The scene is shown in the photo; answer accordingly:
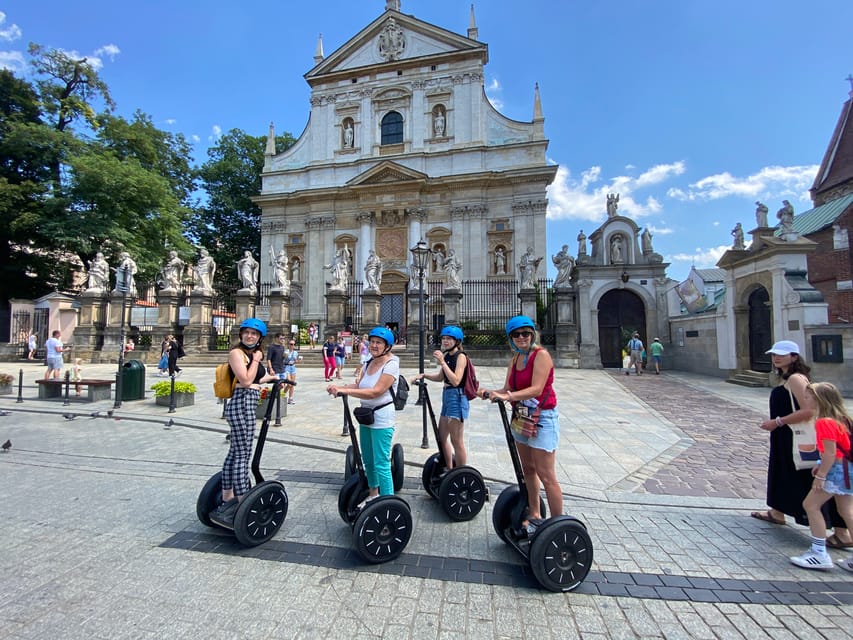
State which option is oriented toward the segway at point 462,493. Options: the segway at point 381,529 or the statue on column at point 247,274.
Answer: the statue on column

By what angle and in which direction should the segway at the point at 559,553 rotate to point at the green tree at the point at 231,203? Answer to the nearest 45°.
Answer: approximately 90° to its right

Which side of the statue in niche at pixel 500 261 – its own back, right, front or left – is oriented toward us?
front

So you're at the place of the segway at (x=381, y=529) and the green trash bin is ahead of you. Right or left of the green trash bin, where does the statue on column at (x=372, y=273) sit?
right

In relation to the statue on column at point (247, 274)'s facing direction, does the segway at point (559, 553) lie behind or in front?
in front

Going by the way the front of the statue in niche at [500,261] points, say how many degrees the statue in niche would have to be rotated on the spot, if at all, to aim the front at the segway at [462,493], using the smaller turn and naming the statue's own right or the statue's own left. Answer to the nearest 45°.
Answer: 0° — it already faces it

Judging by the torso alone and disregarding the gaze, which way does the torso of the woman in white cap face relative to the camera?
to the viewer's left

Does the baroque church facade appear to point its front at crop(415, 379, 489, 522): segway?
yes

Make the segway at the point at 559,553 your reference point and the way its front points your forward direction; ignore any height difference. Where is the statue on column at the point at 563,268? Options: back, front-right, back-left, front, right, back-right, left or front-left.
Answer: back-right

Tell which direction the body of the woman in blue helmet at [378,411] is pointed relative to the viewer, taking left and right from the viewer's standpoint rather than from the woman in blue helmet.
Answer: facing the viewer and to the left of the viewer

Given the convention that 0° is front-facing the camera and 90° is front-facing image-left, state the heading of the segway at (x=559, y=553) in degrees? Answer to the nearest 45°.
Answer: approximately 45°

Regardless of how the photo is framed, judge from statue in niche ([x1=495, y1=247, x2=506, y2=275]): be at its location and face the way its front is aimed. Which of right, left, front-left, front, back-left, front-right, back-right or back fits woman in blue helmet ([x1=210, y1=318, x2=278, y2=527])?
front

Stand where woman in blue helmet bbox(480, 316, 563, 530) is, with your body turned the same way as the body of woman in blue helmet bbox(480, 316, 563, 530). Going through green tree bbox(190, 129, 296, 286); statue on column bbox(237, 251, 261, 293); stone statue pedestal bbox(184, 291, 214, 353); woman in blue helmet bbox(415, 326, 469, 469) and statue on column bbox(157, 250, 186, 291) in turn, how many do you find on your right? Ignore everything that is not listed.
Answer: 5

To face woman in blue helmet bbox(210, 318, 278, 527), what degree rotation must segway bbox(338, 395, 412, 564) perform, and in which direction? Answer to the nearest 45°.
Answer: approximately 45° to its right

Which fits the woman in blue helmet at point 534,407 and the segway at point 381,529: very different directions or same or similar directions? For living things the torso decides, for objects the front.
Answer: same or similar directions

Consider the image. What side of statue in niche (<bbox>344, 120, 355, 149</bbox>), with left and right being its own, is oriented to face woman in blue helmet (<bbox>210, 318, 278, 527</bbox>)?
front
